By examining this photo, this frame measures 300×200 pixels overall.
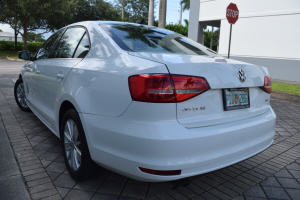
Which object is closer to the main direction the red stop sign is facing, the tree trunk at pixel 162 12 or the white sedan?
the white sedan

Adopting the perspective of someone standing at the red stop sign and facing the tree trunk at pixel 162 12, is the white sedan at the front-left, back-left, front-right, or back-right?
back-left

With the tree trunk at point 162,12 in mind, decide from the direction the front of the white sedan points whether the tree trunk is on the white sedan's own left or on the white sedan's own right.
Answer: on the white sedan's own right

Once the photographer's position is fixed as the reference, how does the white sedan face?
facing away from the viewer and to the left of the viewer
